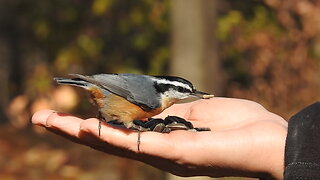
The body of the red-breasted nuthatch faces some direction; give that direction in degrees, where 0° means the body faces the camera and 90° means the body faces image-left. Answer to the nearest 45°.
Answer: approximately 270°
